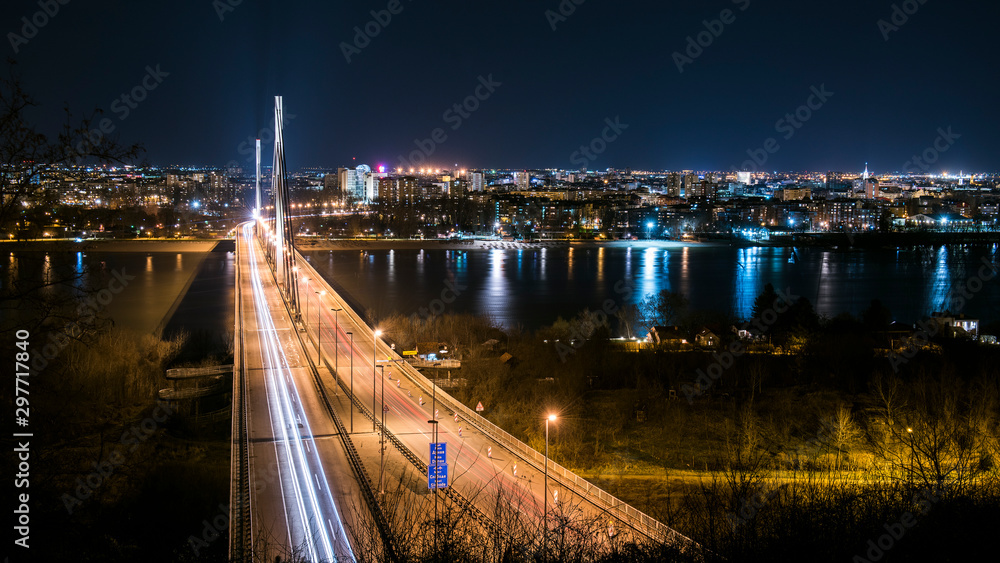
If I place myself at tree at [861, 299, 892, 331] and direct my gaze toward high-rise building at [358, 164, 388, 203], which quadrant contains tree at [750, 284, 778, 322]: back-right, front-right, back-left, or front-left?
front-left

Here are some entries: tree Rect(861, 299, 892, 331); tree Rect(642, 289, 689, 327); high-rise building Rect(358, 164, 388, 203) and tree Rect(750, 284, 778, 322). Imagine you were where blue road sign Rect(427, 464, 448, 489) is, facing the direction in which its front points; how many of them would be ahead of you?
0

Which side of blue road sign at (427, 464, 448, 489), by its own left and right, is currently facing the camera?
front

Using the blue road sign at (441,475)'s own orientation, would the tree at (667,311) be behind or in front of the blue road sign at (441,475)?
behind

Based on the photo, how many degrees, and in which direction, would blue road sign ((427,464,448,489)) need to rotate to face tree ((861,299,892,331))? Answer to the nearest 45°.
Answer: approximately 135° to its left

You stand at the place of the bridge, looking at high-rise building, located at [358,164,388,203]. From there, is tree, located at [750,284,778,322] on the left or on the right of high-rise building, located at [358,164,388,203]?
right

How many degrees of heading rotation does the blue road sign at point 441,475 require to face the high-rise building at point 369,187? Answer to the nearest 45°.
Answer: approximately 180°

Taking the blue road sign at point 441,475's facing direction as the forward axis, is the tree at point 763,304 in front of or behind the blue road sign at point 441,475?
behind

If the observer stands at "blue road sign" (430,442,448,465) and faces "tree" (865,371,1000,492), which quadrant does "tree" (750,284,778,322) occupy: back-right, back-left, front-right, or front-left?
front-left
